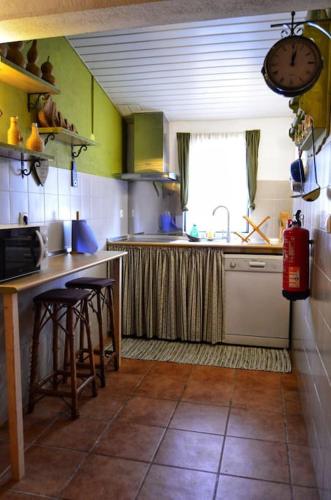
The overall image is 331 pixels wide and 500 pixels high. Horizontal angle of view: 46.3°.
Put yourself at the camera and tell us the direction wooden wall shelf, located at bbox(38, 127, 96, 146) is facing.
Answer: facing to the right of the viewer

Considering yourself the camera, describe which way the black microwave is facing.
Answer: facing the viewer and to the right of the viewer

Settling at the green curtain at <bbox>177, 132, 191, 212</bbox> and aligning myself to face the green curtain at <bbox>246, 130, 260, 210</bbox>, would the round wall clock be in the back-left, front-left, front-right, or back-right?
front-right

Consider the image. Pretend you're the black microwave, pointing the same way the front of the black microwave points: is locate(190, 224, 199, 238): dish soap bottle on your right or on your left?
on your left

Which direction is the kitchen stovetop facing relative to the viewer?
toward the camera

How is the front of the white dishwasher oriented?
toward the camera

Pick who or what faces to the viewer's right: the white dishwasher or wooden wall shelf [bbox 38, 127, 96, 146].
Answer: the wooden wall shelf

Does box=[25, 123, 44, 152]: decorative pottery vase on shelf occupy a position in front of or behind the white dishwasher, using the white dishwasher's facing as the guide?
in front

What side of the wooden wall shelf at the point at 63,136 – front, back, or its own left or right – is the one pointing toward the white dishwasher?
front

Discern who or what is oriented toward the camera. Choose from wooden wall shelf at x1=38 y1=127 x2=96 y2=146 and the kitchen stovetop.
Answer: the kitchen stovetop

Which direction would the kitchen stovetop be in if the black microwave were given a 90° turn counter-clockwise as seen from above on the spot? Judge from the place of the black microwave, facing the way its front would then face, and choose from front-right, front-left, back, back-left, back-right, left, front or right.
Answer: front
